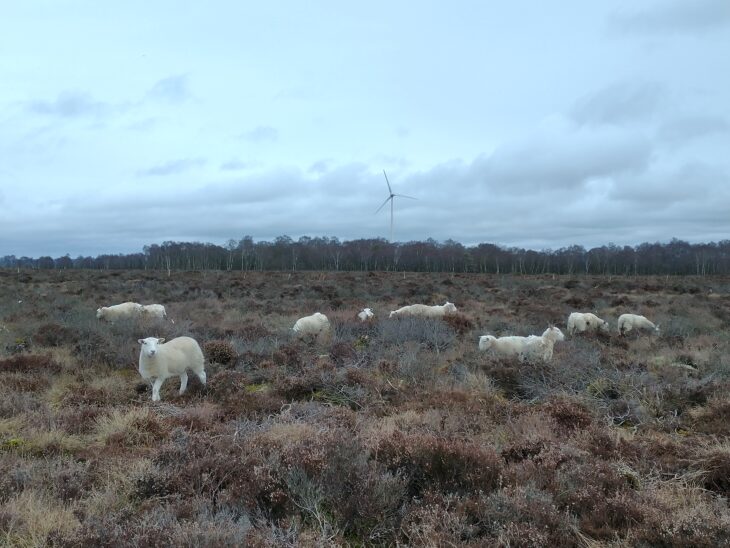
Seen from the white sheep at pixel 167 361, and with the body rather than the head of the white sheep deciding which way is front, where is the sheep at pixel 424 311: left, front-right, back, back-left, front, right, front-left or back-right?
back

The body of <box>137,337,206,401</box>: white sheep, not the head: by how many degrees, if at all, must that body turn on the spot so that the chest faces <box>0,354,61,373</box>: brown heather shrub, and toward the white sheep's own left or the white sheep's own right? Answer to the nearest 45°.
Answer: approximately 90° to the white sheep's own right

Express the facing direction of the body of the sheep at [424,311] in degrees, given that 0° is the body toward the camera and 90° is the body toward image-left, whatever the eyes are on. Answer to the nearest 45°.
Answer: approximately 270°

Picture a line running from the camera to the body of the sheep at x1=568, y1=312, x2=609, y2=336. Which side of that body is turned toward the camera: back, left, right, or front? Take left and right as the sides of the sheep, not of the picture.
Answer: right

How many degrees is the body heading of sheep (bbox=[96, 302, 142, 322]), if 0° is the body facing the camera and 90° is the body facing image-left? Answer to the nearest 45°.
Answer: approximately 90°

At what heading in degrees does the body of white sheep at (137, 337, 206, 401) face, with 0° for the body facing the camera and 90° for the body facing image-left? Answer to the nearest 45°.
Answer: approximately 45°

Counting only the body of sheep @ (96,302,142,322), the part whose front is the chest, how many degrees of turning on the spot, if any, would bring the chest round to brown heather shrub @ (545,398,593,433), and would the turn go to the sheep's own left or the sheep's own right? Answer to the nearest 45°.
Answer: approximately 90° to the sheep's own left

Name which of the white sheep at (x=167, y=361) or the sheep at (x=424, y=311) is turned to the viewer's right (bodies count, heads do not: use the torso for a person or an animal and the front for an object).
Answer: the sheep

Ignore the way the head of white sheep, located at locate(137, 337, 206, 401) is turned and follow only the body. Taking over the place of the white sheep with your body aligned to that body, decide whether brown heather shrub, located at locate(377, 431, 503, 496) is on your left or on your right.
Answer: on your left

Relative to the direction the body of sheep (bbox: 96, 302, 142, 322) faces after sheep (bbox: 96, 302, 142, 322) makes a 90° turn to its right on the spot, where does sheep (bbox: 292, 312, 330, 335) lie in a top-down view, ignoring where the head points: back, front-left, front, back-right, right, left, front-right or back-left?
back-right
